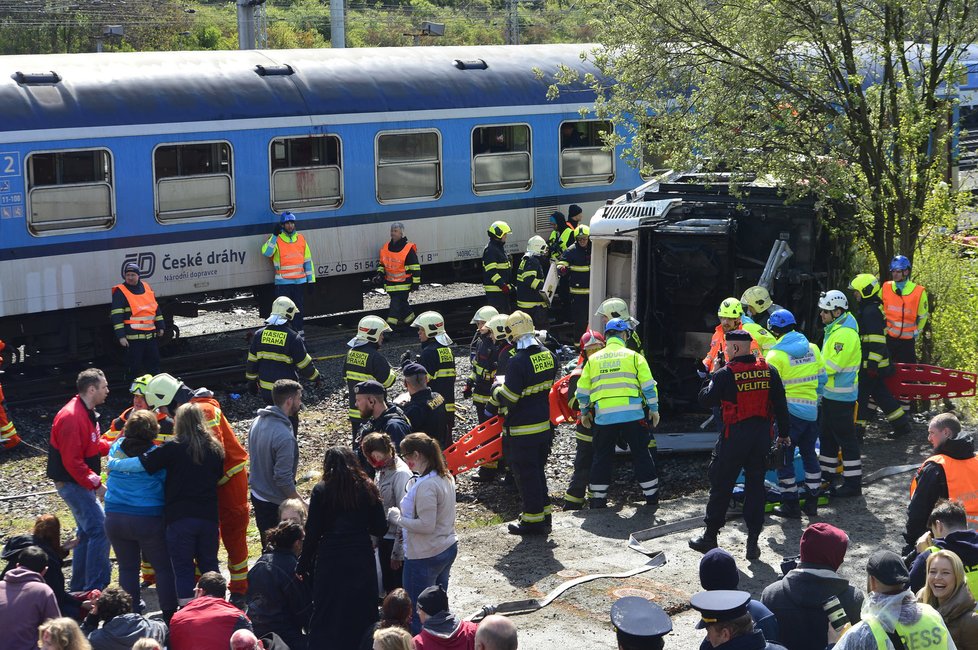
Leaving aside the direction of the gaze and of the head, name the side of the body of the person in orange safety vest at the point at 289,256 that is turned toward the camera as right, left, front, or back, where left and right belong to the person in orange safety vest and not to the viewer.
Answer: front

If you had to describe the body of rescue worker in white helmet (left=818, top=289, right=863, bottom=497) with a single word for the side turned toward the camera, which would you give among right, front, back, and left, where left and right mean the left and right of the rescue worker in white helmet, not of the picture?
left

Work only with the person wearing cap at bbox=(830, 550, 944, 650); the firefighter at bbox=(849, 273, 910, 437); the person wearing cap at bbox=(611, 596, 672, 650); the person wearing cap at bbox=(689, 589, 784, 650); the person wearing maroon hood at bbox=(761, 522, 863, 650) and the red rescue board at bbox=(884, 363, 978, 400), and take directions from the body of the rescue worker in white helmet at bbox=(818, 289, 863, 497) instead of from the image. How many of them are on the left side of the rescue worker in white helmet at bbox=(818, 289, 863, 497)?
4

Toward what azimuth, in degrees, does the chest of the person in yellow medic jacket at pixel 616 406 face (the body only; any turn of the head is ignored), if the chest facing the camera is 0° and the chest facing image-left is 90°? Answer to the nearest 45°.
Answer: approximately 180°

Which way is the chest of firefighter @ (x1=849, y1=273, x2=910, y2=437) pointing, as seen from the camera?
to the viewer's left

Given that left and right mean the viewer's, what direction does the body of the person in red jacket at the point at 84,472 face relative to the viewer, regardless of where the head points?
facing to the right of the viewer

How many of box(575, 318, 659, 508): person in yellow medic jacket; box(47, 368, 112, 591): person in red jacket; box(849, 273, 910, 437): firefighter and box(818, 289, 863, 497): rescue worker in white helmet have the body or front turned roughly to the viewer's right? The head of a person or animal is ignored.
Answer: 1

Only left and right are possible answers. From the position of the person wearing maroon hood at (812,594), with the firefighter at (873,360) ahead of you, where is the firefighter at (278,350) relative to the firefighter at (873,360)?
left

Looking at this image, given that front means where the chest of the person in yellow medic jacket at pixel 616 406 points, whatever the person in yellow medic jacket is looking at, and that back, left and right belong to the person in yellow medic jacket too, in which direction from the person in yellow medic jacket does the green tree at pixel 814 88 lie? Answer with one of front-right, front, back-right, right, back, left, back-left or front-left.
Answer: front-right

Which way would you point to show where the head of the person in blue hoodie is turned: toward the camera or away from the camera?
away from the camera
